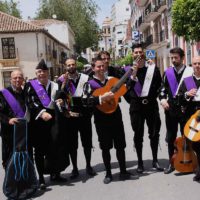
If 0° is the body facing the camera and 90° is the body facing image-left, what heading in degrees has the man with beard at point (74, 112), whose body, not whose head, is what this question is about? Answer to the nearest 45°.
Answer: approximately 0°

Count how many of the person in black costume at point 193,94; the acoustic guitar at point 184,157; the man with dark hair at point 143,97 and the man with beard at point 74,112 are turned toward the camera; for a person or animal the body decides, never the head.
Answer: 4

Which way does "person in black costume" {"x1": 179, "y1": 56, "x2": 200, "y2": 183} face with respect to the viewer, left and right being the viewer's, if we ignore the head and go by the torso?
facing the viewer

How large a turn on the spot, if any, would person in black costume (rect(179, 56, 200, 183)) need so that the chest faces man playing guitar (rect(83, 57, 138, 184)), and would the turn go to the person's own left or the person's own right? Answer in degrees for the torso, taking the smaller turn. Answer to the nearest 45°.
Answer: approximately 90° to the person's own right

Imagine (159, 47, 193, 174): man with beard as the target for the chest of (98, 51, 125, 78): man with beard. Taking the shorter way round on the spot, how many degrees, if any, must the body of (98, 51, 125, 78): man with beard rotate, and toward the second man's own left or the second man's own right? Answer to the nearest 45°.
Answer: approximately 45° to the second man's own left

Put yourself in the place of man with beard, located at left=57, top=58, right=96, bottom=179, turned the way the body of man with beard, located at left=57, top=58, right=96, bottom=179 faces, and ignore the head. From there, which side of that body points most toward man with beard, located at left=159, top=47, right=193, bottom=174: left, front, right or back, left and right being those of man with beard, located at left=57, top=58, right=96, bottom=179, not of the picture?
left

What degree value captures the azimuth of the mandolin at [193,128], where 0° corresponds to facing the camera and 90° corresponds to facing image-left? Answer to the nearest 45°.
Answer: approximately 0°

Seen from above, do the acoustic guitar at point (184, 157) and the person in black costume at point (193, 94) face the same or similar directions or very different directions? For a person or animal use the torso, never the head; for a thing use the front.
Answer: same or similar directions

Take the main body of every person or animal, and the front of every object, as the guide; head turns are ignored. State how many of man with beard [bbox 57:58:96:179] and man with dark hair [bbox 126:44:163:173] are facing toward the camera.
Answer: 2

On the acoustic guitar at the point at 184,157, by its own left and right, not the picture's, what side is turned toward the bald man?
right

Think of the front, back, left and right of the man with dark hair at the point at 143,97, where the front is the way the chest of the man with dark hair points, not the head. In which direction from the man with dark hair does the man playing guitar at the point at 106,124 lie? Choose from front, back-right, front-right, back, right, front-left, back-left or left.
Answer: front-right

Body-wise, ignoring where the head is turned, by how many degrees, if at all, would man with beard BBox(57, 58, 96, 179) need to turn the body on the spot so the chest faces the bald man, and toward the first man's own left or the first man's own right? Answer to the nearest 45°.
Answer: approximately 45° to the first man's own right

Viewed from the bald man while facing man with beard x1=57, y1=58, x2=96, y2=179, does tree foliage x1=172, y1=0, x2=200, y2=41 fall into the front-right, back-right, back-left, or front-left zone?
front-left

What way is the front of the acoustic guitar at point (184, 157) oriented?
toward the camera

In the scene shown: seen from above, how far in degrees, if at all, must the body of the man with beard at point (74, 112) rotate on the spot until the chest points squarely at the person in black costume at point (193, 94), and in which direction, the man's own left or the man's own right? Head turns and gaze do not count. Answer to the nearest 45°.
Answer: approximately 45° to the man's own left
